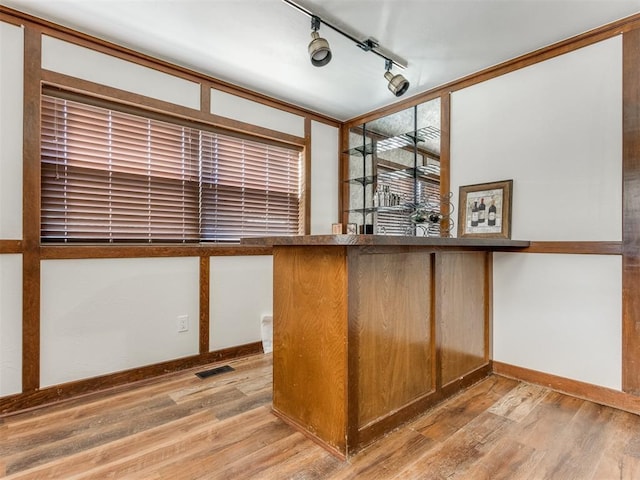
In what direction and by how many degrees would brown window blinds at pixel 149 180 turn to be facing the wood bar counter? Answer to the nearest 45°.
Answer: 0° — it already faces it

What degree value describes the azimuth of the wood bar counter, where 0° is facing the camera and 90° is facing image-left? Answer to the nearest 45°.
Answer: approximately 315°

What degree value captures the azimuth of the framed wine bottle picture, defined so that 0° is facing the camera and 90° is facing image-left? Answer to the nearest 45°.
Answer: approximately 45°

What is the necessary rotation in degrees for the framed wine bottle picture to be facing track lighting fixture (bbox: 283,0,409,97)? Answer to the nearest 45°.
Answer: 0° — it already faces it

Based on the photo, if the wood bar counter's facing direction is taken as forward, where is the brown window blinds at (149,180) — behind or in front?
behind

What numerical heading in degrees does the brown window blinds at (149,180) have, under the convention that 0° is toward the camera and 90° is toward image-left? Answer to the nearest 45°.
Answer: approximately 315°
